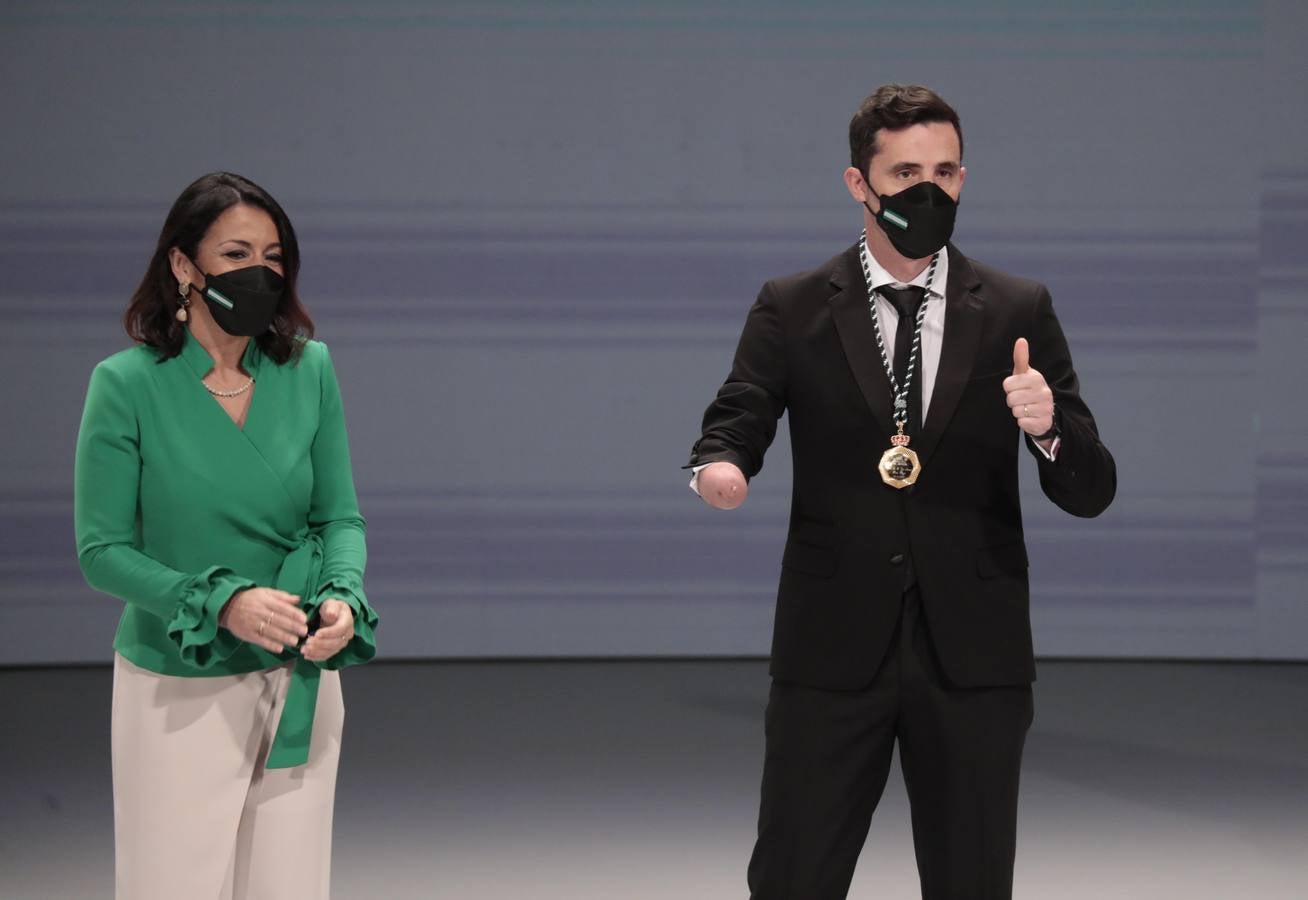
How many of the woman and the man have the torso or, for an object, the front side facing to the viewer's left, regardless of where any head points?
0

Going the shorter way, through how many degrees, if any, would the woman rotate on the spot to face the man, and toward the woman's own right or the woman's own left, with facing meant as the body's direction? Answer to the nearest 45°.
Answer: approximately 45° to the woman's own left

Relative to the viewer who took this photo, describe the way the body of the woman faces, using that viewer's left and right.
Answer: facing the viewer and to the right of the viewer

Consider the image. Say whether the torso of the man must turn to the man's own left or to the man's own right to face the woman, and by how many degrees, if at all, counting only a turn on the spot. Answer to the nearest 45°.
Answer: approximately 90° to the man's own right

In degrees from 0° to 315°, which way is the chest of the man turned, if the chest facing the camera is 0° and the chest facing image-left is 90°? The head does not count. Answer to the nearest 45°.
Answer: approximately 0°

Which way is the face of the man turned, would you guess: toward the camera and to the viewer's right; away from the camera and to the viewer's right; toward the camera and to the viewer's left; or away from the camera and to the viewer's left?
toward the camera and to the viewer's right
